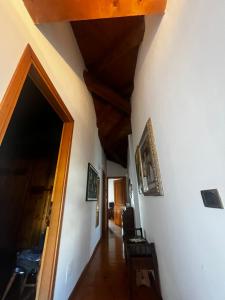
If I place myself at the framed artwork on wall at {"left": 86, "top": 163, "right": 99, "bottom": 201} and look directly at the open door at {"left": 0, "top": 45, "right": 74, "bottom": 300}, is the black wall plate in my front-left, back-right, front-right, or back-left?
front-left

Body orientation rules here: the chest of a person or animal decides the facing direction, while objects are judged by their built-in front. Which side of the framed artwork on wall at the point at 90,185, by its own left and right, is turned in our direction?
right

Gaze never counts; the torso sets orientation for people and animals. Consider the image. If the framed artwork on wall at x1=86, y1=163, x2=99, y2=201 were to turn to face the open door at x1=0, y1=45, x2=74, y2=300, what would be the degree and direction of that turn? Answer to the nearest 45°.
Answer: approximately 90° to its right

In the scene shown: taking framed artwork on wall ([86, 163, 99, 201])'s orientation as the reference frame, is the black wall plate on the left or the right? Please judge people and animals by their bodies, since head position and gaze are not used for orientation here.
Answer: on its right

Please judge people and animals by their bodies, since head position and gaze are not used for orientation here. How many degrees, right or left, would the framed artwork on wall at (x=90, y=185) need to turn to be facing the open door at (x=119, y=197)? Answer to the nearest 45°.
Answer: approximately 90° to its left
